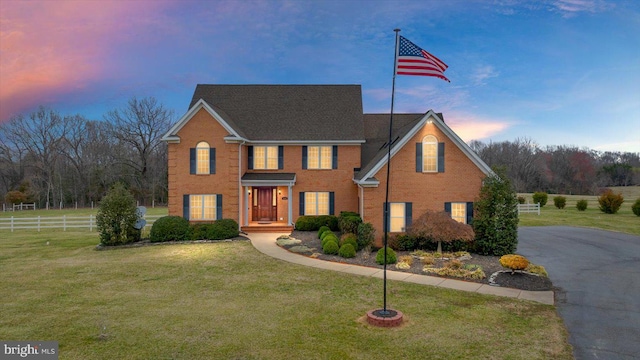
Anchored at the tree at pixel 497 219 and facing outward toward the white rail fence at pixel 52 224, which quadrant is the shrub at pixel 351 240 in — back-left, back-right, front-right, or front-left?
front-left

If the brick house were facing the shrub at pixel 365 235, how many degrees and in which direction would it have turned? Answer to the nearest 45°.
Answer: approximately 45° to its left

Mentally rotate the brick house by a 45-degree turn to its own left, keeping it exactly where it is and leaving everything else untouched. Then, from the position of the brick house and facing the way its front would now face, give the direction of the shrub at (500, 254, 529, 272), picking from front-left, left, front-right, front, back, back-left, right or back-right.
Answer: front

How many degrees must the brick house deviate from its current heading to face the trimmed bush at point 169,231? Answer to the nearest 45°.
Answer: approximately 45° to its right

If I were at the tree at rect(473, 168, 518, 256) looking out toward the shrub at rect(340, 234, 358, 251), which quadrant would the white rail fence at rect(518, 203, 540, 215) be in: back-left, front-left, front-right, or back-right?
back-right

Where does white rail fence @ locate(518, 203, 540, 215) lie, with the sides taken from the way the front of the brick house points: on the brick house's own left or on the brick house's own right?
on the brick house's own left

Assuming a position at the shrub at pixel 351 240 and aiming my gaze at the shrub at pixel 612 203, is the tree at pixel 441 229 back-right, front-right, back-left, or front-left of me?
front-right

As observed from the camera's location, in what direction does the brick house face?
facing the viewer

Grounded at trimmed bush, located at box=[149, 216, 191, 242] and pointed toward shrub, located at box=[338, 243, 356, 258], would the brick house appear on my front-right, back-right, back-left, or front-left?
front-left

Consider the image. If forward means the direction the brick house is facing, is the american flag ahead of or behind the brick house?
ahead

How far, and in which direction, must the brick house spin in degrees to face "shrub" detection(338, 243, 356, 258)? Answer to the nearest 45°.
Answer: approximately 45° to its left

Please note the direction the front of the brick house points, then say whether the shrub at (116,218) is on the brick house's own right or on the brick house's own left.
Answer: on the brick house's own right

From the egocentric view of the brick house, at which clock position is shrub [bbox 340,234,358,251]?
The shrub is roughly at 11 o'clock from the brick house.

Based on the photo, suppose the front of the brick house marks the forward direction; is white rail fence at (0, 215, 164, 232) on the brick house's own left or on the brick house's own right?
on the brick house's own right

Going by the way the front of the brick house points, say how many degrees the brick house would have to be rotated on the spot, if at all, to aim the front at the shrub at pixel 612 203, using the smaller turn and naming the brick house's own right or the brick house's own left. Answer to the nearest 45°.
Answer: approximately 135° to the brick house's own left

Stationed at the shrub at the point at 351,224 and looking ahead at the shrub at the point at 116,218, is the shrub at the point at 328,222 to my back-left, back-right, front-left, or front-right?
front-right
